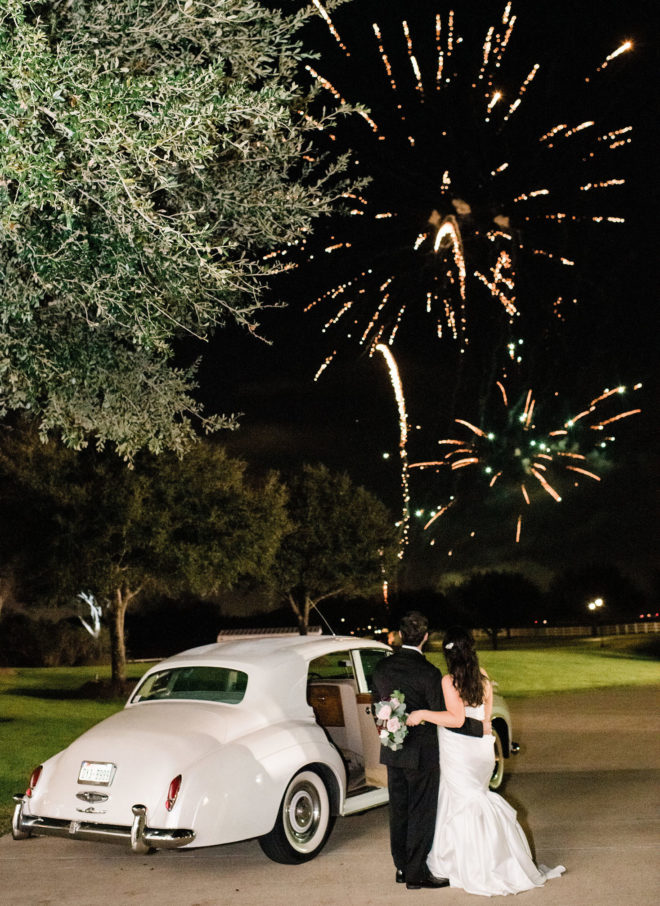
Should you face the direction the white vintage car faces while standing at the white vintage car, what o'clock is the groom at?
The groom is roughly at 2 o'clock from the white vintage car.

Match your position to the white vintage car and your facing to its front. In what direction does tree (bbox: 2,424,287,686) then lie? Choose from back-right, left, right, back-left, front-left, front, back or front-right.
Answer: front-left

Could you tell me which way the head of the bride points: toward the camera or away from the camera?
away from the camera

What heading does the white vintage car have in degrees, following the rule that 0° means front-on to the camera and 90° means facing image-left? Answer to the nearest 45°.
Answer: approximately 225°

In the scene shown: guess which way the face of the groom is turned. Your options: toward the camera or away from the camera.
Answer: away from the camera

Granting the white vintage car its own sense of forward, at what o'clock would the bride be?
The bride is roughly at 2 o'clock from the white vintage car.

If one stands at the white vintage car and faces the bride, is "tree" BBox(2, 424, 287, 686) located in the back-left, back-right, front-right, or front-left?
back-left

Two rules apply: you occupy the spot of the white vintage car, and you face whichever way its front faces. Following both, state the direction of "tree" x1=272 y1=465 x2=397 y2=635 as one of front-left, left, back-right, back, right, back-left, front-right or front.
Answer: front-left
